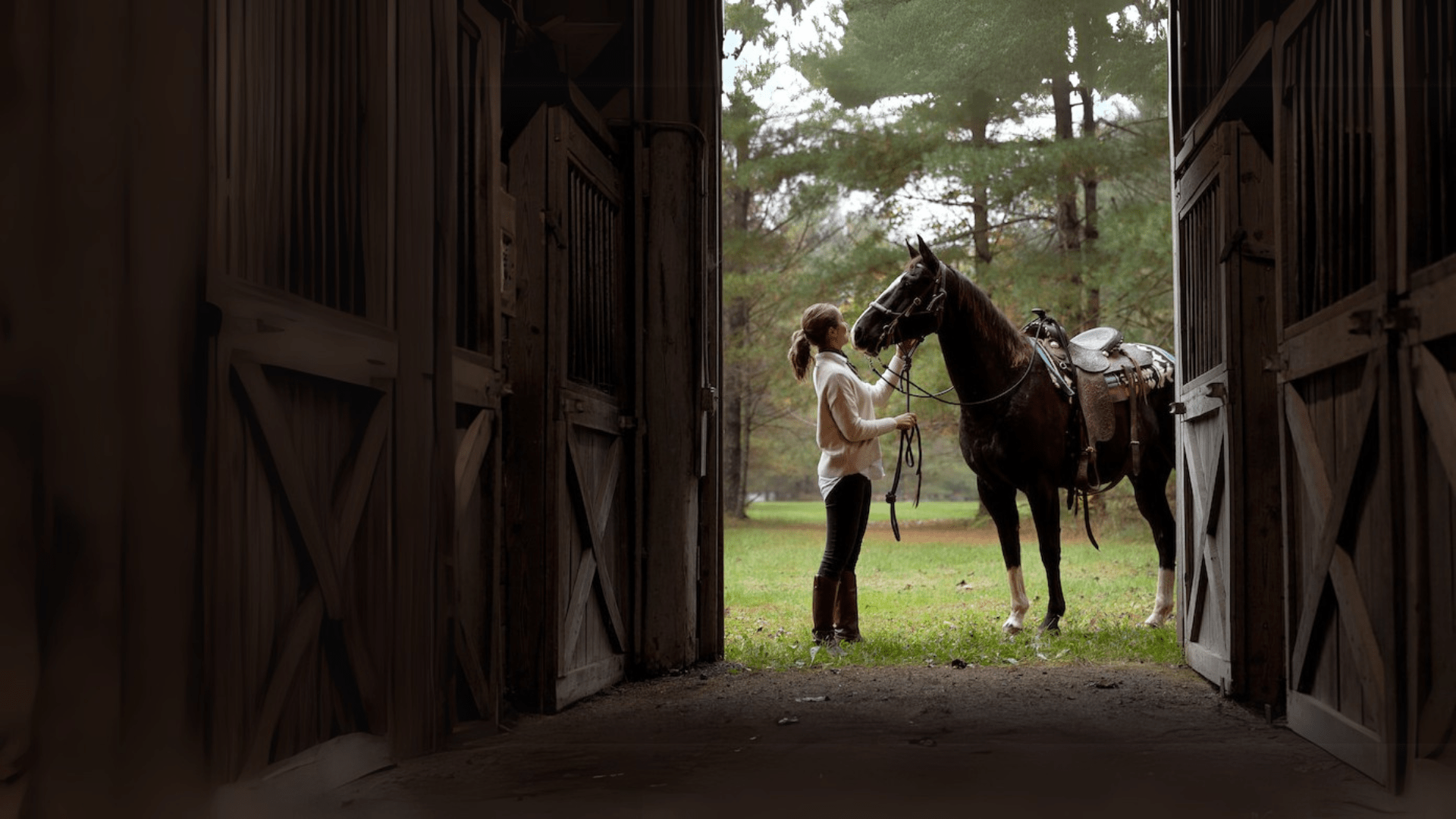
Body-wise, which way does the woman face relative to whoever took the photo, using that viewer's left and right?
facing to the right of the viewer

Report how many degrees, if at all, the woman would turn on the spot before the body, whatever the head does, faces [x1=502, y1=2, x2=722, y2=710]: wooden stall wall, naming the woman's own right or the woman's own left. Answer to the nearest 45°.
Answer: approximately 135° to the woman's own right

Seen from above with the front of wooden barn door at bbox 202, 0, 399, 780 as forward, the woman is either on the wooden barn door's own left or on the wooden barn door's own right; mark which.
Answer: on the wooden barn door's own left

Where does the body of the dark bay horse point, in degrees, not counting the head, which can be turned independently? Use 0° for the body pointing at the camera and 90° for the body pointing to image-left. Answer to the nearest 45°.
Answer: approximately 45°

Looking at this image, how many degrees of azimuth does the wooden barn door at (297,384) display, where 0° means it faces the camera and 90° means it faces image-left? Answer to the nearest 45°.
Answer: approximately 315°

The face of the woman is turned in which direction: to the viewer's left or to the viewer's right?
to the viewer's right

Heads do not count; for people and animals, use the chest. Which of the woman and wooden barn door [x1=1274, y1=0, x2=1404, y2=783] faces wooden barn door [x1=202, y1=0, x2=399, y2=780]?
wooden barn door [x1=1274, y1=0, x2=1404, y2=783]

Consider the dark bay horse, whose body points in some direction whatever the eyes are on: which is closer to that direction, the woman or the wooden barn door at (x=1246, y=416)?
the woman

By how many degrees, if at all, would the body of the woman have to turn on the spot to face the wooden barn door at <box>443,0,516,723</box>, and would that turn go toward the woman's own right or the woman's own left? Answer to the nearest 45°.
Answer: approximately 135° to the woman's own right

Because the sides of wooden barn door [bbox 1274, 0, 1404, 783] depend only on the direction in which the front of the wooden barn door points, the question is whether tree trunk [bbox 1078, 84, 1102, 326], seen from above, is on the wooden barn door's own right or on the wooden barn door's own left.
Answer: on the wooden barn door's own right

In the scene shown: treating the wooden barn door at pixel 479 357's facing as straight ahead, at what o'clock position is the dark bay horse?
The dark bay horse is roughly at 9 o'clock from the wooden barn door.

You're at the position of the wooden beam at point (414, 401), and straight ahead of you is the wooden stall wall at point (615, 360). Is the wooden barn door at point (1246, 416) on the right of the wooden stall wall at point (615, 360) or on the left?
right

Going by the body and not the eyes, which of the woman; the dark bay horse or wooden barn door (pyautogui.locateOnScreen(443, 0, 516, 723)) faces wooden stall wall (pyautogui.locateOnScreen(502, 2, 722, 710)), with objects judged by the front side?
the dark bay horse

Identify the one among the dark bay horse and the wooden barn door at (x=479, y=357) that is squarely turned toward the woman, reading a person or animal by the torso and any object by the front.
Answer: the dark bay horse
